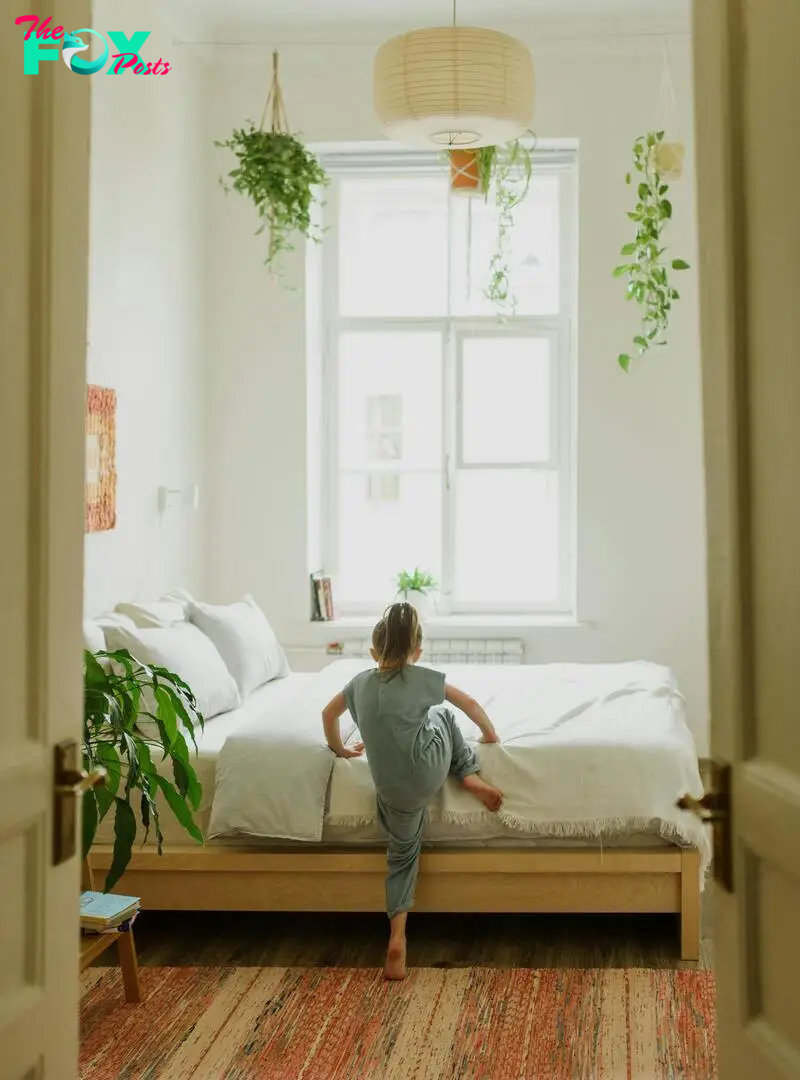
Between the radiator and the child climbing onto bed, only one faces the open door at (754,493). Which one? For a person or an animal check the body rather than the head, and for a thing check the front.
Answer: the radiator

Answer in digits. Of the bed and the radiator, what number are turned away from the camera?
0

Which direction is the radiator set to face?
toward the camera

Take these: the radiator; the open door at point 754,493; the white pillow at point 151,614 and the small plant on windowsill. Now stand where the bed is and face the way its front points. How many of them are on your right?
1

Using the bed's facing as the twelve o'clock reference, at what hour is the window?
The window is roughly at 9 o'clock from the bed.

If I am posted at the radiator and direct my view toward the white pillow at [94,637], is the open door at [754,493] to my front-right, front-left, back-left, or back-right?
front-left

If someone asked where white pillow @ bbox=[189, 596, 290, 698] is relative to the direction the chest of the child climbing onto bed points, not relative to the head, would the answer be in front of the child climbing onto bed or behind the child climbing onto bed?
in front

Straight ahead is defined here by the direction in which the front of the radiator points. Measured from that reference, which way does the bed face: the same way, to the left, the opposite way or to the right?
to the left

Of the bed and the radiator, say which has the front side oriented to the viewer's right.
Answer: the bed

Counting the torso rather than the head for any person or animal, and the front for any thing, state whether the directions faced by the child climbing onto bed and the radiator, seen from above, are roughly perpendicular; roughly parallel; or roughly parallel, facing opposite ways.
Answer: roughly parallel, facing opposite ways

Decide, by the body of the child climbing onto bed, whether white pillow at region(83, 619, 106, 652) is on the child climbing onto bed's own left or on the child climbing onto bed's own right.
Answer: on the child climbing onto bed's own left

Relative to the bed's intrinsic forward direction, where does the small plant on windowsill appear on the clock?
The small plant on windowsill is roughly at 9 o'clock from the bed.

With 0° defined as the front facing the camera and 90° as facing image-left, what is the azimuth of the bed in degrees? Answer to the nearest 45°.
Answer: approximately 270°

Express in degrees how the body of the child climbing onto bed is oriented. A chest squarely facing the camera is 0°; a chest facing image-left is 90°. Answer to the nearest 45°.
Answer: approximately 180°

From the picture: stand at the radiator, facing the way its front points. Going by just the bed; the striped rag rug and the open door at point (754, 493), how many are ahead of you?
3
